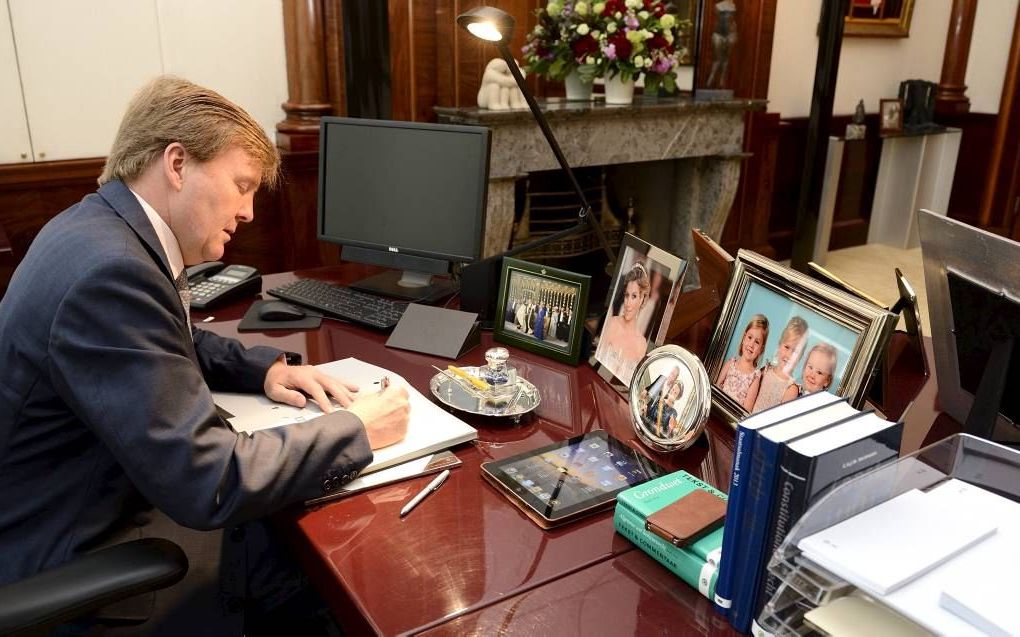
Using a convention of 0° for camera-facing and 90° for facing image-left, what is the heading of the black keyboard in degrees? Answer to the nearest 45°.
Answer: approximately 45°

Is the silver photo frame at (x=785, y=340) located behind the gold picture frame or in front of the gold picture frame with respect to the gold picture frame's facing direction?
in front

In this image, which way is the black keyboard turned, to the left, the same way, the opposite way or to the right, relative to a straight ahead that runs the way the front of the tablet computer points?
the same way

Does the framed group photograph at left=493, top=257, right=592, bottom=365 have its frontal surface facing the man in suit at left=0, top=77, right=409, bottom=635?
yes

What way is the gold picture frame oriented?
toward the camera

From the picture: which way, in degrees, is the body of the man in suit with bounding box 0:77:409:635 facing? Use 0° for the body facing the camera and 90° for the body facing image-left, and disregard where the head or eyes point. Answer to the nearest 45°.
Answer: approximately 270°

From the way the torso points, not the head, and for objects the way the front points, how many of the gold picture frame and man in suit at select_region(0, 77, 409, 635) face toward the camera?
1

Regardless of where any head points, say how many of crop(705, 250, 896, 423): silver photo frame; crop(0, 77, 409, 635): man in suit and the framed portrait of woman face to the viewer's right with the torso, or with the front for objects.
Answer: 1

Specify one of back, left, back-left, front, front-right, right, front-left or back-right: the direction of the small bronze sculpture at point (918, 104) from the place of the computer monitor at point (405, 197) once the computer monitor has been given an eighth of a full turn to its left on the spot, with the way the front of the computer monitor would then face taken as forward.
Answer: back-left

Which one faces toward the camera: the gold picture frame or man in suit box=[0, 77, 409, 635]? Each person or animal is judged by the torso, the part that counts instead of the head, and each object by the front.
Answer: the gold picture frame

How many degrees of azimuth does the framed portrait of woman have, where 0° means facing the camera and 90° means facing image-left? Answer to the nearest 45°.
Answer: approximately 45°

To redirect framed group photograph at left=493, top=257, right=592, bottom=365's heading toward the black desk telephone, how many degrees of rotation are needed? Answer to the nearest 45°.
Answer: approximately 90° to its right

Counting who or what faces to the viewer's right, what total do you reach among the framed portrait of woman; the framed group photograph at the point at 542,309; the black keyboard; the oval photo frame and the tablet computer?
0

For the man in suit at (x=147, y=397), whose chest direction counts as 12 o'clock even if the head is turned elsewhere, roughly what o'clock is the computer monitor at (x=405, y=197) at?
The computer monitor is roughly at 10 o'clock from the man in suit.

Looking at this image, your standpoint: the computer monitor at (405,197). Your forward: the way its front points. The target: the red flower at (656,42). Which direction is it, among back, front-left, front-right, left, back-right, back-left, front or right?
back

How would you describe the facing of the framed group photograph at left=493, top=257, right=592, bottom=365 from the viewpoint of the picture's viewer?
facing the viewer and to the left of the viewer
